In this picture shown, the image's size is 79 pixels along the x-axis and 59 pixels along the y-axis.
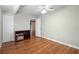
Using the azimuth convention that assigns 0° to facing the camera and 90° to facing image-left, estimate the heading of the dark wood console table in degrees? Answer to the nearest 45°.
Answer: approximately 315°
